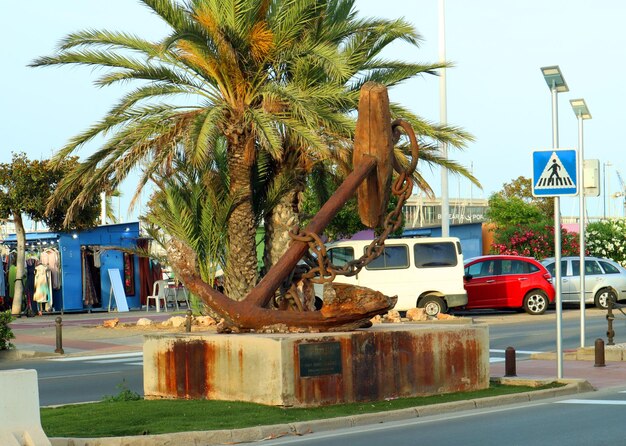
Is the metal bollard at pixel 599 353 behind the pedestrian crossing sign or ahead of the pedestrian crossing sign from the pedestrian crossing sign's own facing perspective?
behind

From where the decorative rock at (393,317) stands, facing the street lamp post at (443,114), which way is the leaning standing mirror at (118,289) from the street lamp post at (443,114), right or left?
left

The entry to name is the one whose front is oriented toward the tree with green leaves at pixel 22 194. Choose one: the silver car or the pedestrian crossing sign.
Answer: the silver car

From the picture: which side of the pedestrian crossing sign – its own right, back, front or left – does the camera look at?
front

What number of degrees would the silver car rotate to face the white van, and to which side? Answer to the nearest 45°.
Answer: approximately 45° to its left

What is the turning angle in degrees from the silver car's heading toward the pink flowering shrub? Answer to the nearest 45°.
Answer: approximately 90° to its right
